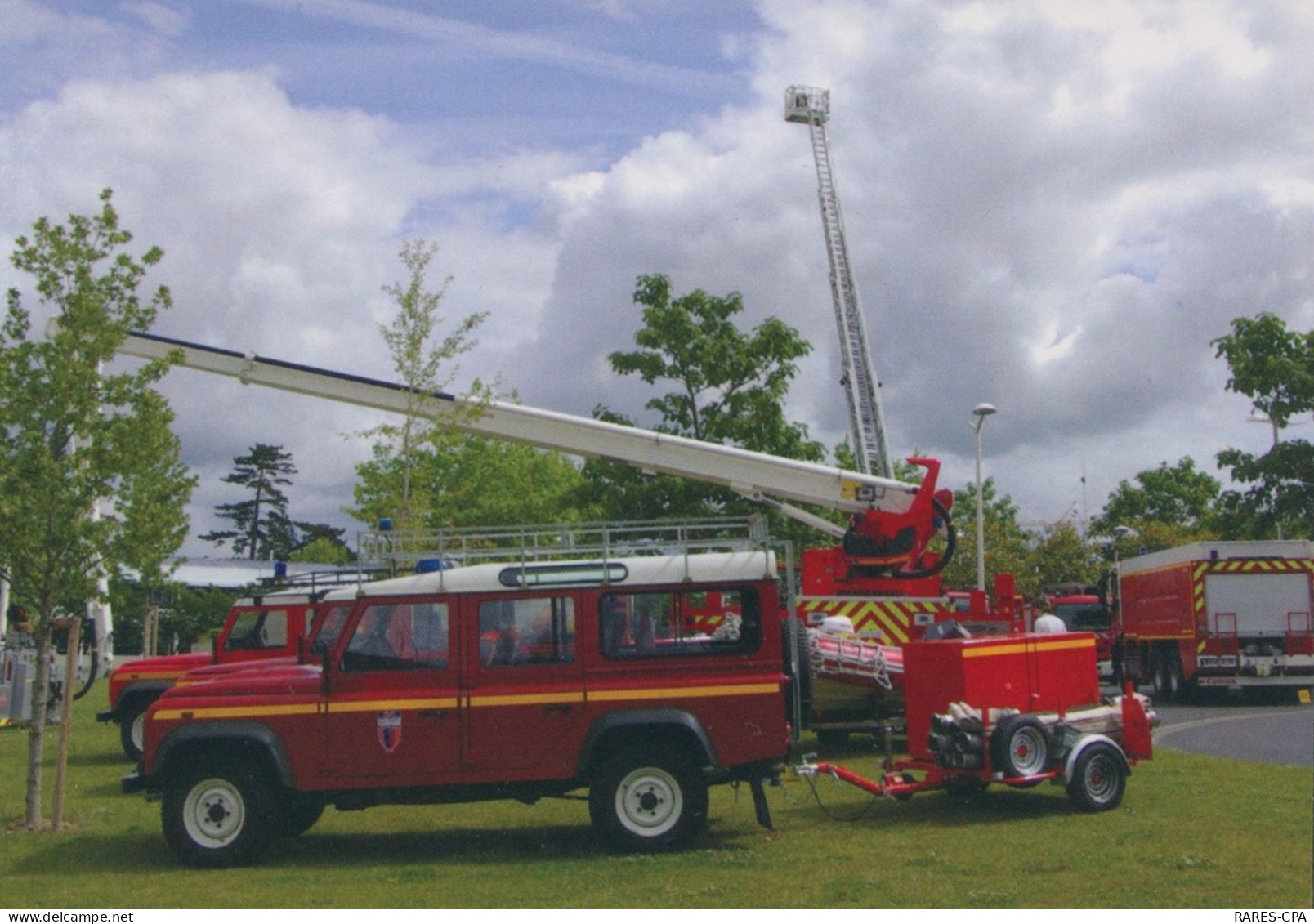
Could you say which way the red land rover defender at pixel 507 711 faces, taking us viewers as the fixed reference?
facing to the left of the viewer

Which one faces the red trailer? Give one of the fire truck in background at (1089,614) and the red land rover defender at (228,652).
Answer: the fire truck in background

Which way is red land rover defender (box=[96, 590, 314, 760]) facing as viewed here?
to the viewer's left

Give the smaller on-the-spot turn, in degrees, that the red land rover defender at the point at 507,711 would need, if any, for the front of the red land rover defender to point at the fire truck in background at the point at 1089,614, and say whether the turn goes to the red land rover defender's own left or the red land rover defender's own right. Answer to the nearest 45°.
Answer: approximately 135° to the red land rover defender's own right

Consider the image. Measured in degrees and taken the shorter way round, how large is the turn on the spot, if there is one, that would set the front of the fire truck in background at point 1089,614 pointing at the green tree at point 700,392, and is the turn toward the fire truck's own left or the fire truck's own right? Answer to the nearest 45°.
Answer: approximately 45° to the fire truck's own right

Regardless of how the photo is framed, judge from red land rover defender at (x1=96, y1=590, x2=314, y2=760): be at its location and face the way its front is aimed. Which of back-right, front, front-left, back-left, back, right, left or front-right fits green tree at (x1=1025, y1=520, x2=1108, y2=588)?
back-right

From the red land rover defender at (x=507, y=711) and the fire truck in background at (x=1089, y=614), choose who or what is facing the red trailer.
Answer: the fire truck in background

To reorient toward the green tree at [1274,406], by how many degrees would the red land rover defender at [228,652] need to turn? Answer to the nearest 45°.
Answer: approximately 180°

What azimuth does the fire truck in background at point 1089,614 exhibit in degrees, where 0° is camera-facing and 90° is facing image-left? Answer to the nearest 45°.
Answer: approximately 0°

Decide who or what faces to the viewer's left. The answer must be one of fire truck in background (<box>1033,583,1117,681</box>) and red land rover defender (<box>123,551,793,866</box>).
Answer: the red land rover defender

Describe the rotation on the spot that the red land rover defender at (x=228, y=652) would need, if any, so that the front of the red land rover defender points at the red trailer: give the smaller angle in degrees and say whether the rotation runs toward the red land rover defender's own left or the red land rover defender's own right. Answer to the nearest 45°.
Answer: approximately 135° to the red land rover defender's own left
